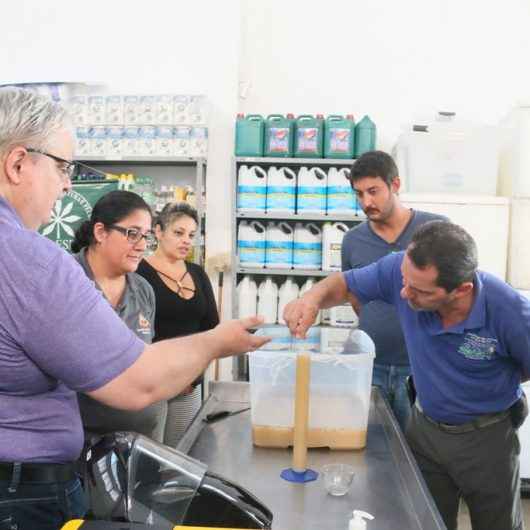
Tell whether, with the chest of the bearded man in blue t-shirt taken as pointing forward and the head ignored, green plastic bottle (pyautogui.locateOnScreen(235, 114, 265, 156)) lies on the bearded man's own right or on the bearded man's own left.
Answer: on the bearded man's own right

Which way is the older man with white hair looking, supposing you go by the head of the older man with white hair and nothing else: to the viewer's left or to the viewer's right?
to the viewer's right

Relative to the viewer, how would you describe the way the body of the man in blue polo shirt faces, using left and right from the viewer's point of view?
facing the viewer and to the left of the viewer

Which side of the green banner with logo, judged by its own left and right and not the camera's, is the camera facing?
front

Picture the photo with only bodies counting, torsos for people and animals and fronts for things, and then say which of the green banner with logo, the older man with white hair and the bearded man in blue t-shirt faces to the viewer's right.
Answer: the older man with white hair

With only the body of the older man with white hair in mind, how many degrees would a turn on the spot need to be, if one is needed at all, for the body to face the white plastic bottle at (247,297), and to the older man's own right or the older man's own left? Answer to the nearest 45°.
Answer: approximately 90° to the older man's own left

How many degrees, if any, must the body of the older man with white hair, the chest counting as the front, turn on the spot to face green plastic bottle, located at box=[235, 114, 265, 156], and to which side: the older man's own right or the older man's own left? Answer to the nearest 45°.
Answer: approximately 90° to the older man's own left

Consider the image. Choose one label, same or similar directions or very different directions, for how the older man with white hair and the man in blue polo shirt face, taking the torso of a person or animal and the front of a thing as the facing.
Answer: very different directions

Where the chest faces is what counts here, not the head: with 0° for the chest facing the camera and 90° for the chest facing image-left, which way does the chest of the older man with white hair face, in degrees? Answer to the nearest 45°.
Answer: approximately 270°

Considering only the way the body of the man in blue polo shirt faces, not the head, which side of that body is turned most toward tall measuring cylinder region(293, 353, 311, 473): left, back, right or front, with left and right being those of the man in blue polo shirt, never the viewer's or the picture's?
front
